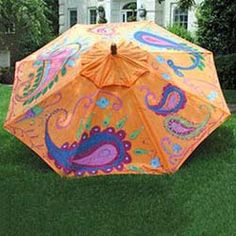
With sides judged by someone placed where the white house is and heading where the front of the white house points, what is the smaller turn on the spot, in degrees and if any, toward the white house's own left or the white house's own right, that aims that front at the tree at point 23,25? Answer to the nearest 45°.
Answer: approximately 45° to the white house's own right

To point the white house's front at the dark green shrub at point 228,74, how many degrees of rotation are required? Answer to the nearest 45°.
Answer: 0° — it already faces it

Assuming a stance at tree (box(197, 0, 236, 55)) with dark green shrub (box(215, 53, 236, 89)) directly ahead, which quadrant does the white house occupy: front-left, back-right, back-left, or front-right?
back-right

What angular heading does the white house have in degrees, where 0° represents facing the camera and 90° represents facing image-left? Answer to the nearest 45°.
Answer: approximately 0°

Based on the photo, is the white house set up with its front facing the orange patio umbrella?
yes
